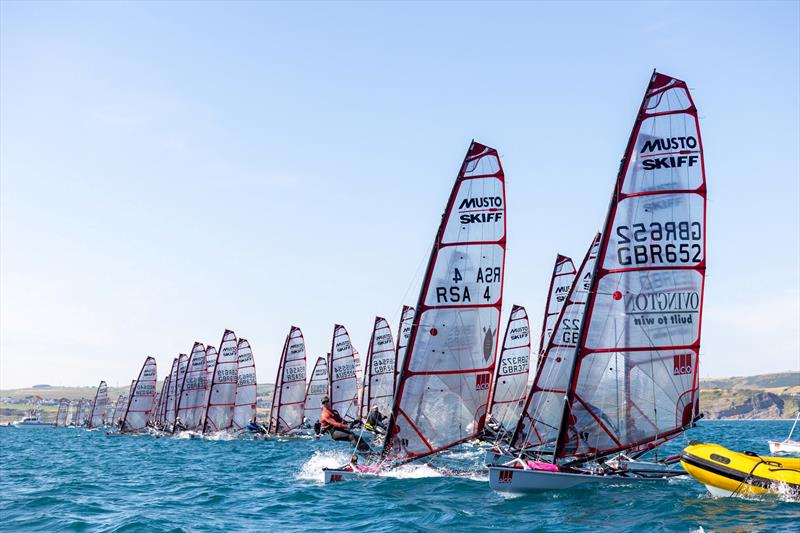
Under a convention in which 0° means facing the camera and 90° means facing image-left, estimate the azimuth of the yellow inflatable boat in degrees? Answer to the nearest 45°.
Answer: approximately 90°

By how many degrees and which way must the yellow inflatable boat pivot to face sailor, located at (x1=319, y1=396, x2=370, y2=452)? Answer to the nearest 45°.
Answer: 0° — it already faces them
